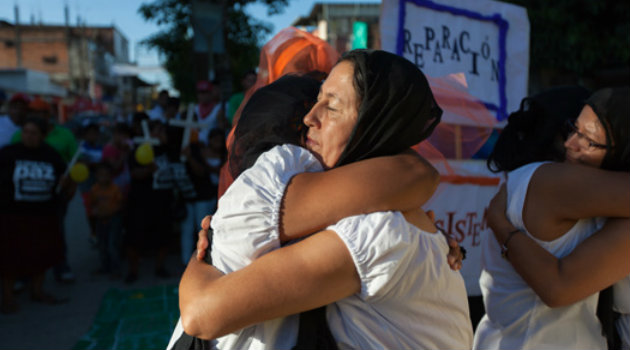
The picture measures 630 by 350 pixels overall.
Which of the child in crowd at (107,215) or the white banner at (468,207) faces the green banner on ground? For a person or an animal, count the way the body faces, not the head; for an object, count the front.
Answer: the child in crowd

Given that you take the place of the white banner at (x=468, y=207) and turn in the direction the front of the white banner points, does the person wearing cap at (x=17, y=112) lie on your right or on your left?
on your right

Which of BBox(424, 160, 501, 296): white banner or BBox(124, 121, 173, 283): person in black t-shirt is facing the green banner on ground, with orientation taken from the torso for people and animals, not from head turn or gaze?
the person in black t-shirt

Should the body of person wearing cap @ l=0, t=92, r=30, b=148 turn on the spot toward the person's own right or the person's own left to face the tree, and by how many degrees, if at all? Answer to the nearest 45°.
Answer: approximately 90° to the person's own left

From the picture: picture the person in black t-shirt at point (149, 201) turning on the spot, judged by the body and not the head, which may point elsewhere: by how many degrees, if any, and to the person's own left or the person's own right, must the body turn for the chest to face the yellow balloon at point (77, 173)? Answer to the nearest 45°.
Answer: approximately 90° to the person's own right

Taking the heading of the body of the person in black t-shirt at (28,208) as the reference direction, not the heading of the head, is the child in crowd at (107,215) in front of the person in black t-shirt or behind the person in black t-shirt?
behind

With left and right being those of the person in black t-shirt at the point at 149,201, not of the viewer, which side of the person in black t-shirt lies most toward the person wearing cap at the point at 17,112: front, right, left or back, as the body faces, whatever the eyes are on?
right

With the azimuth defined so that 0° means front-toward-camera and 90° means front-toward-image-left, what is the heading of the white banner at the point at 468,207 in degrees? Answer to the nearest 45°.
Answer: approximately 0°
